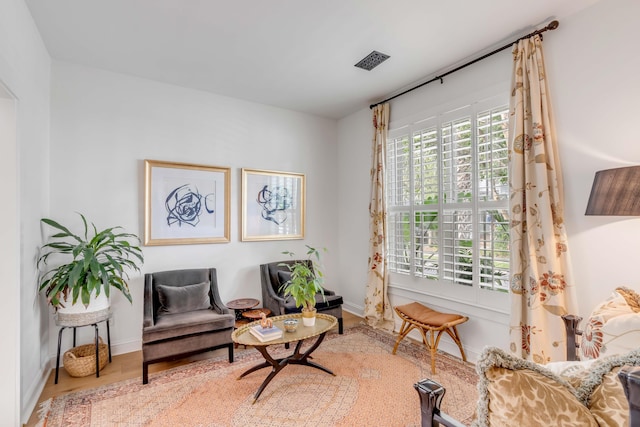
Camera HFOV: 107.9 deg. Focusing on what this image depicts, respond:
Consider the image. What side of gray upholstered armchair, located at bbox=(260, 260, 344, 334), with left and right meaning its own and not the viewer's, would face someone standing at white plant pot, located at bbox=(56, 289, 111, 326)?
right

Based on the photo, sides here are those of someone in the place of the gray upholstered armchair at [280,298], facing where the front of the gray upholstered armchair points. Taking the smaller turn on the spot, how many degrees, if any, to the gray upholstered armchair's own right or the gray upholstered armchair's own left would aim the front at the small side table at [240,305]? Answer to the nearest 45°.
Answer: approximately 135° to the gray upholstered armchair's own right

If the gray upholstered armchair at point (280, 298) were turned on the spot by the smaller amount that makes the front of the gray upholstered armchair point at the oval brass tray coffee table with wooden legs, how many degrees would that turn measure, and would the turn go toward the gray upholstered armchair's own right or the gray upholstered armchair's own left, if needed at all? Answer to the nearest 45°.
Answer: approximately 45° to the gray upholstered armchair's own right

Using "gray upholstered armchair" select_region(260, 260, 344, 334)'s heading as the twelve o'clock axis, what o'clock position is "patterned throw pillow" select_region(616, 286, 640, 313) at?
The patterned throw pillow is roughly at 12 o'clock from the gray upholstered armchair.

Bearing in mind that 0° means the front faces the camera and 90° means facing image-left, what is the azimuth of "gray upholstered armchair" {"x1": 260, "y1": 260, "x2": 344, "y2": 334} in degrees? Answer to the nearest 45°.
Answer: approximately 315°

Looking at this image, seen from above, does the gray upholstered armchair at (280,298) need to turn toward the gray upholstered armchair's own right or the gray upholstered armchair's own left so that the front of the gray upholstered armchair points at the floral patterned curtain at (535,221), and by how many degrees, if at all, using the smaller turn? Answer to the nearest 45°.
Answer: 0° — it already faces it

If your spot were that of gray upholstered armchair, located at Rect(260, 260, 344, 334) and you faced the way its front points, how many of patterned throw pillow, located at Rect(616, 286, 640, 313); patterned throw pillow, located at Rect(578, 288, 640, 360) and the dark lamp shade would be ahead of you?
3

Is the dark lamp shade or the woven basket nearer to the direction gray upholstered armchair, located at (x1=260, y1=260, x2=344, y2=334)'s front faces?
the dark lamp shade
